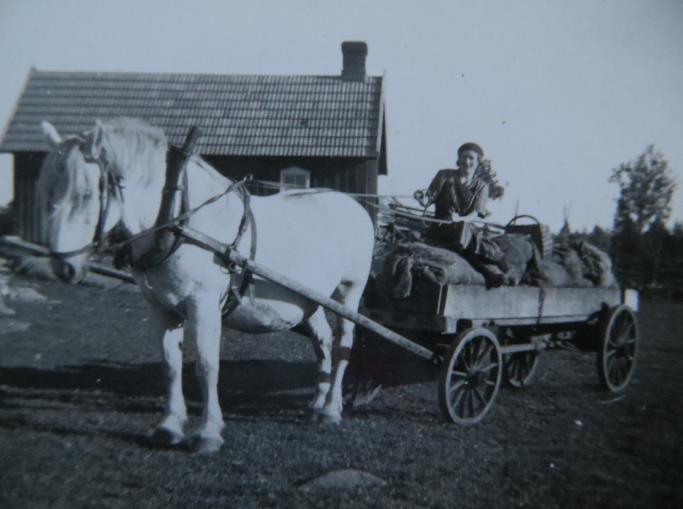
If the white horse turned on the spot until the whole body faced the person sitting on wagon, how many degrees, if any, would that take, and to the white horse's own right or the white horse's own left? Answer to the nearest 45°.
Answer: approximately 180°

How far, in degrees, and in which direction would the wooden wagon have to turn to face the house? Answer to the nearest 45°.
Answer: approximately 90° to its right

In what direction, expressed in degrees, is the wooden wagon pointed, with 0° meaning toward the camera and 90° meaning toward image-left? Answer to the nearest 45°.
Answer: approximately 45°

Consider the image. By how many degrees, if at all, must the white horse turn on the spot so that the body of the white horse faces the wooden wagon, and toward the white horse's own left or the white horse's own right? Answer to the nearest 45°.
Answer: approximately 135° to the white horse's own left

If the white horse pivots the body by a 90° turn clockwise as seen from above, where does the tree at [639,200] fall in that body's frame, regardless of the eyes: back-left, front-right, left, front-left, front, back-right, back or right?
right

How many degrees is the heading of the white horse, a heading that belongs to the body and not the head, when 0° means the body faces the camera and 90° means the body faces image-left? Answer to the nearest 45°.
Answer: approximately 45°
